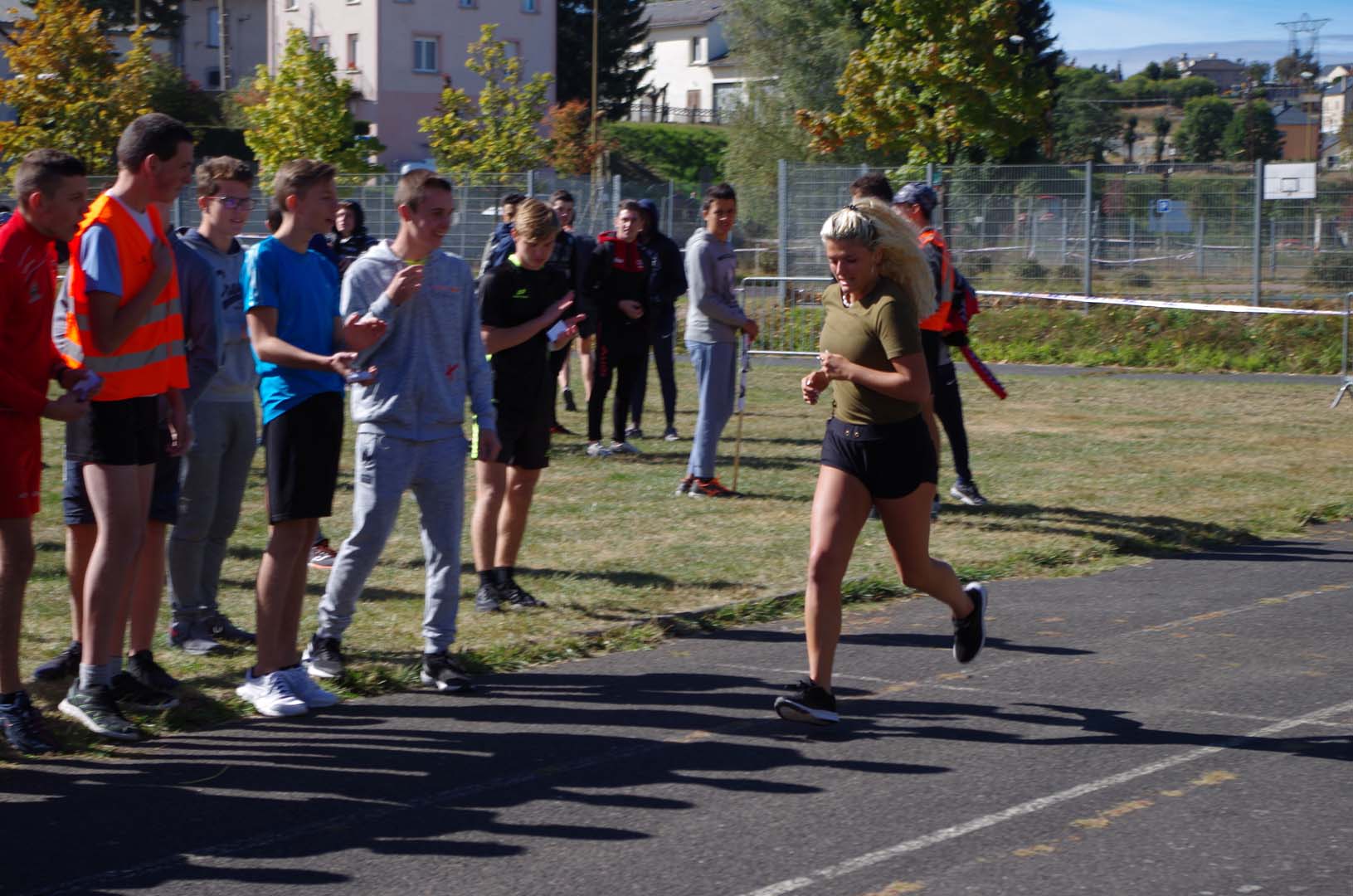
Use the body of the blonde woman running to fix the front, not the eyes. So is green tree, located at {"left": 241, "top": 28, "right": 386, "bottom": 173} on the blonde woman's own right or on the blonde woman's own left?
on the blonde woman's own right

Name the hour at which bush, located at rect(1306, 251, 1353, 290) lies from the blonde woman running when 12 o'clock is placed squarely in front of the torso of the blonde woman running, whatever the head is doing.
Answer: The bush is roughly at 5 o'clock from the blonde woman running.

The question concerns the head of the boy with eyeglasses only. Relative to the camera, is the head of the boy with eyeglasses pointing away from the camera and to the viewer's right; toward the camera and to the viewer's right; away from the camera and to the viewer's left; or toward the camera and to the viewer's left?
toward the camera and to the viewer's right

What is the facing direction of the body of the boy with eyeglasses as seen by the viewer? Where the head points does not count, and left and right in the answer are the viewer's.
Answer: facing the viewer and to the right of the viewer

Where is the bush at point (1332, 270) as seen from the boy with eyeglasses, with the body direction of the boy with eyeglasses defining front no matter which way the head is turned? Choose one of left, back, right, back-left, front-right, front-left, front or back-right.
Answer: left

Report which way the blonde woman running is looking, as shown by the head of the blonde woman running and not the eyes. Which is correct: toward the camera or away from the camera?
toward the camera

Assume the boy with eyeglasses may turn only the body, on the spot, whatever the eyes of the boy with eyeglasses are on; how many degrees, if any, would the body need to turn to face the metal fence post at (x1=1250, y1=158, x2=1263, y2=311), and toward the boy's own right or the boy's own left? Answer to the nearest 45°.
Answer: approximately 90° to the boy's own left

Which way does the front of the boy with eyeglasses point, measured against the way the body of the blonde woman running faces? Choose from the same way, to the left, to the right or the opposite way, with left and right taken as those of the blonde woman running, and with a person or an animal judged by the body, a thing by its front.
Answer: to the left

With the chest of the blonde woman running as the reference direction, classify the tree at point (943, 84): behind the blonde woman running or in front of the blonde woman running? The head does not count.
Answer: behind

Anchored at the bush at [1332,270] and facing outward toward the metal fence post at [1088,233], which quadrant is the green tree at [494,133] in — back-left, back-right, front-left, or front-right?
front-right

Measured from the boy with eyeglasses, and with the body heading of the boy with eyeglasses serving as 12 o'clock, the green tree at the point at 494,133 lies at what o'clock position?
The green tree is roughly at 8 o'clock from the boy with eyeglasses.

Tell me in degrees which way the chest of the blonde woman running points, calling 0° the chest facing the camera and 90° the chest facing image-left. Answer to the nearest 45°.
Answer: approximately 45°

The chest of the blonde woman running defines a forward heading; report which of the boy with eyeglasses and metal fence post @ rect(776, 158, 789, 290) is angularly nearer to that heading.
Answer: the boy with eyeglasses

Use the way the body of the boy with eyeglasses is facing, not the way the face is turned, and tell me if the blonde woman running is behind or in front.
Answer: in front

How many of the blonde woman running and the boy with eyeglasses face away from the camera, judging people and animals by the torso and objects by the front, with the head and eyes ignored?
0

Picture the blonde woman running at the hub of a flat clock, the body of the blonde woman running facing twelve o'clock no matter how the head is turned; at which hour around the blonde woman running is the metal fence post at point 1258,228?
The metal fence post is roughly at 5 o'clock from the blonde woman running.

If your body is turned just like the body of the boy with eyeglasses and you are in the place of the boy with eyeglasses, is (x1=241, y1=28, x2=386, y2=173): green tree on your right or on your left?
on your left
